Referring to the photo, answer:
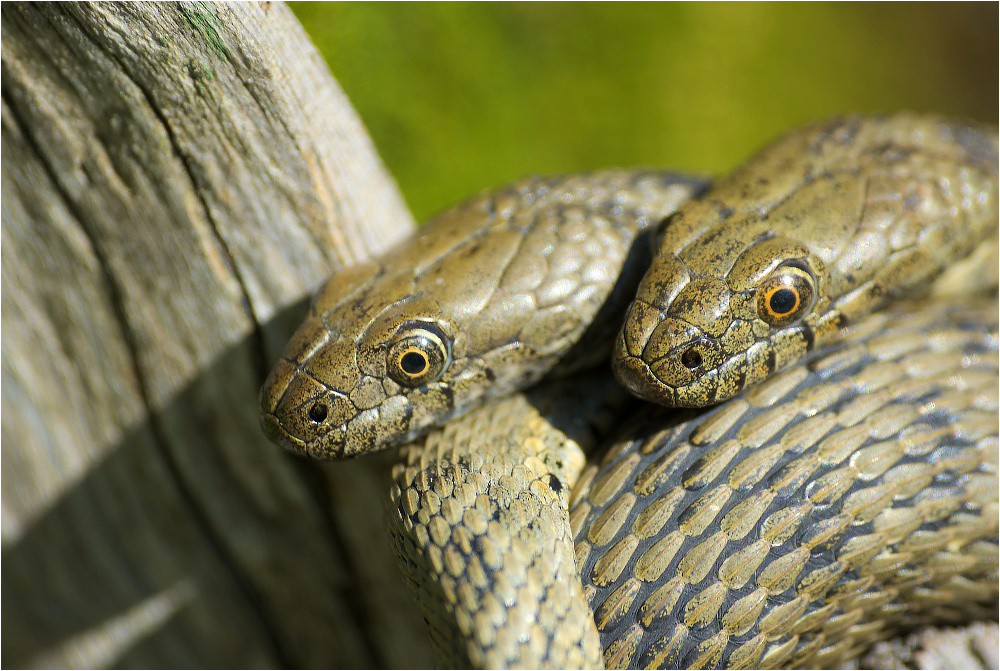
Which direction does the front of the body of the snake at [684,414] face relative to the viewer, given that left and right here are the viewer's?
facing the viewer and to the left of the viewer
